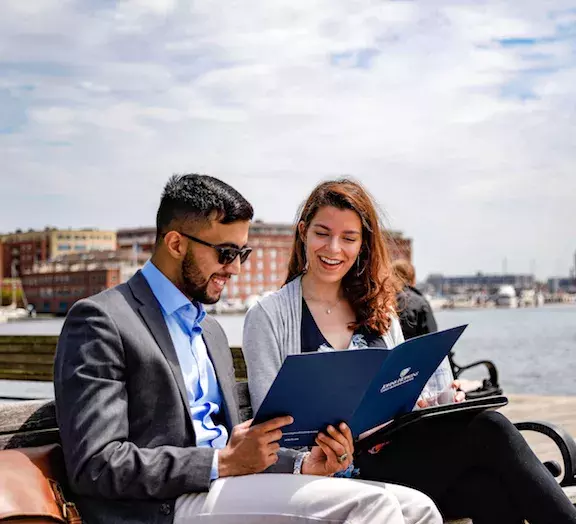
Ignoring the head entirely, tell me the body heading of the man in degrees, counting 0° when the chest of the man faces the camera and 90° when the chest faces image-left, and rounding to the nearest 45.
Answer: approximately 315°

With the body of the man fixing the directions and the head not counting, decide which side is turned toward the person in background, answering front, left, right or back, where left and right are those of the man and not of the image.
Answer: left

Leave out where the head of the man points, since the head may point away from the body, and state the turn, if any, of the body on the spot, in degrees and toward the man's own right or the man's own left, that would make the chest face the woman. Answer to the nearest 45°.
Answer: approximately 90° to the man's own left
